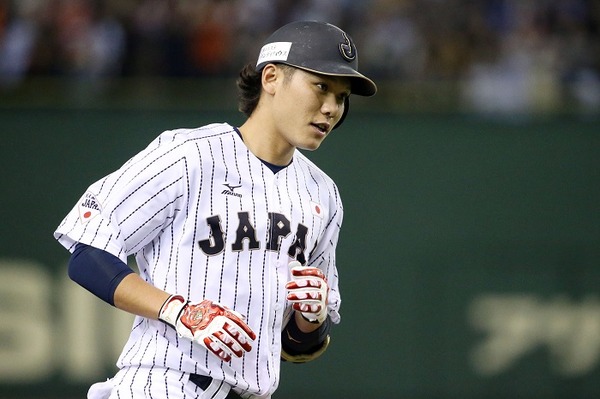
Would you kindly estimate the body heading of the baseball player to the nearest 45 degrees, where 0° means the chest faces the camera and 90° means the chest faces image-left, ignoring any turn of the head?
approximately 315°

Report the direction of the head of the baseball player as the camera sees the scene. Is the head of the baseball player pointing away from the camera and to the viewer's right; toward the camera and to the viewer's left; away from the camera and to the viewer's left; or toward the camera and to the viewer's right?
toward the camera and to the viewer's right
